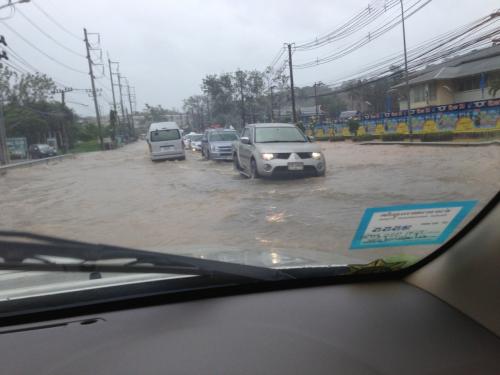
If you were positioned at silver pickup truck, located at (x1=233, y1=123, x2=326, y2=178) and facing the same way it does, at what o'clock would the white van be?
The white van is roughly at 5 o'clock from the silver pickup truck.

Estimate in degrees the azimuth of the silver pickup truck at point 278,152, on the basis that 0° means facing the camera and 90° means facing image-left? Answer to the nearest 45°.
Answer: approximately 0°

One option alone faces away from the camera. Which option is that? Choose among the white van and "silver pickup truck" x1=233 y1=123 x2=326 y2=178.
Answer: the white van

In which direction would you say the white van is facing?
away from the camera

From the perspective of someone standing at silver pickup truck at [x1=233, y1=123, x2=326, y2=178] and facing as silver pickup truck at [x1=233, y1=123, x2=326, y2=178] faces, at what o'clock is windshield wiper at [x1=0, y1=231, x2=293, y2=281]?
The windshield wiper is roughly at 12 o'clock from the silver pickup truck.

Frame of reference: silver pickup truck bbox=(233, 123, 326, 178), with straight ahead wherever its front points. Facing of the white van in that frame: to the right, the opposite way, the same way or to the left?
the opposite way

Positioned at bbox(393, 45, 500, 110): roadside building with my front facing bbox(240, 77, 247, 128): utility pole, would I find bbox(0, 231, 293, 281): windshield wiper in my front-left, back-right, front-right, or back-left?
back-left
